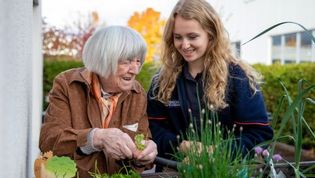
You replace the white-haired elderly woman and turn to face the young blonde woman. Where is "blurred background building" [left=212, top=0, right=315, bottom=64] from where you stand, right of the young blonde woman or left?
left

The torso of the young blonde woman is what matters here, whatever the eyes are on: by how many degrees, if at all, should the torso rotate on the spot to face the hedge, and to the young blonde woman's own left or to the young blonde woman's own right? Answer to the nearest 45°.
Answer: approximately 135° to the young blonde woman's own right

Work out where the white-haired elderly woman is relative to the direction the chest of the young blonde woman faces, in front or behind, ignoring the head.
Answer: in front

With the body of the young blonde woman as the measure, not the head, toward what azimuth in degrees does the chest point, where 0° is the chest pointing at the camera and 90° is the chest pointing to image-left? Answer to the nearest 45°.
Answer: approximately 45°

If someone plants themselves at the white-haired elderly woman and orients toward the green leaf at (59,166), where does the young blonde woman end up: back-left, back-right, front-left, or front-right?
back-left

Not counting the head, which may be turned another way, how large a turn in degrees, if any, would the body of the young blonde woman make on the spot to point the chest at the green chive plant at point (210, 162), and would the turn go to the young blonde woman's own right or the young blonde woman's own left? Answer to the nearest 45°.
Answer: approximately 45° to the young blonde woman's own left

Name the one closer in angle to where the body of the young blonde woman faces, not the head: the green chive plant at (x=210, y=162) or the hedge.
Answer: the green chive plant

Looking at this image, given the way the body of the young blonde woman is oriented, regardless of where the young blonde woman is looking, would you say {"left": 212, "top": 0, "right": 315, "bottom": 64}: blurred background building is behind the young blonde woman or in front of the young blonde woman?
behind
